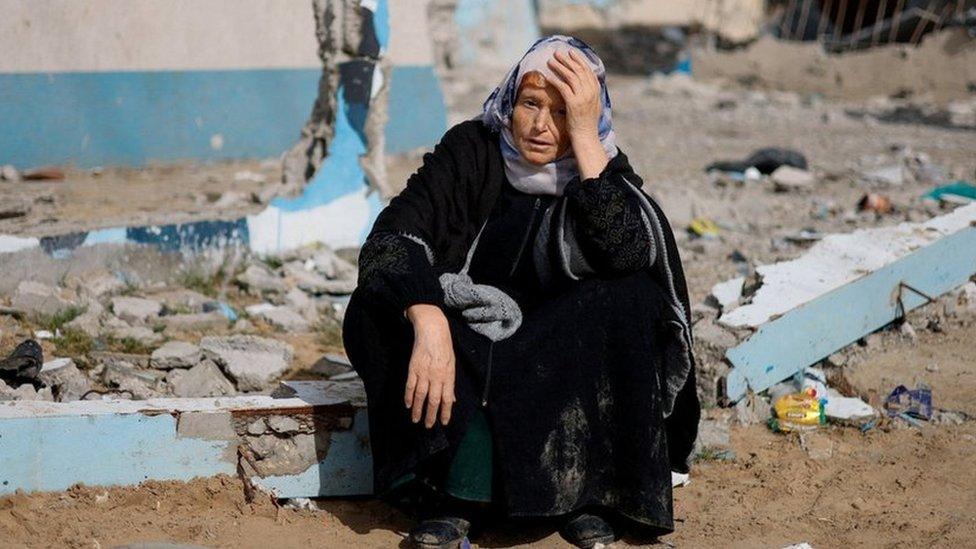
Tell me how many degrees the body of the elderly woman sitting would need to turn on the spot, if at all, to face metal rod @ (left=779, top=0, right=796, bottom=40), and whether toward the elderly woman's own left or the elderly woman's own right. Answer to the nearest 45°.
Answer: approximately 180°

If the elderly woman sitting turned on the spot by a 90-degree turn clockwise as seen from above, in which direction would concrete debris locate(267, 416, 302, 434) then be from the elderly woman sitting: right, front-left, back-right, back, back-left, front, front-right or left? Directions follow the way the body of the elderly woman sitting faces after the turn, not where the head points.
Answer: front

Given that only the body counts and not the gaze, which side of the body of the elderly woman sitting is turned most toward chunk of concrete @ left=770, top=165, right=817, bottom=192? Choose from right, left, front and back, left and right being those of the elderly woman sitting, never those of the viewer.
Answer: back

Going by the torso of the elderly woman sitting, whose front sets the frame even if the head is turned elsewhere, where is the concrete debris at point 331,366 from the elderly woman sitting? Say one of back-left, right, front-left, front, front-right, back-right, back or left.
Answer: back-right

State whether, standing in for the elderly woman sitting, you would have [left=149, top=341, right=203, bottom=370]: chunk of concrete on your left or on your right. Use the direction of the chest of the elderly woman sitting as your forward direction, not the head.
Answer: on your right

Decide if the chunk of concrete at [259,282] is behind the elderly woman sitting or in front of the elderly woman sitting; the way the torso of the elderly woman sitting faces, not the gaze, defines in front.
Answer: behind

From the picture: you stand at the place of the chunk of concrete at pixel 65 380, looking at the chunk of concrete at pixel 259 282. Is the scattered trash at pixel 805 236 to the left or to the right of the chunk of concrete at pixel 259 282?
right

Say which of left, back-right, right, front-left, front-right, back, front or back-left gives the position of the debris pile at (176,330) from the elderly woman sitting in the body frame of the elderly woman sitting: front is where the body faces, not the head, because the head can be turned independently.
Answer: back-right

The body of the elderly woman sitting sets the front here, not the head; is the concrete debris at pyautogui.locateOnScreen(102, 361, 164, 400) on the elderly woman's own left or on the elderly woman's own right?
on the elderly woman's own right

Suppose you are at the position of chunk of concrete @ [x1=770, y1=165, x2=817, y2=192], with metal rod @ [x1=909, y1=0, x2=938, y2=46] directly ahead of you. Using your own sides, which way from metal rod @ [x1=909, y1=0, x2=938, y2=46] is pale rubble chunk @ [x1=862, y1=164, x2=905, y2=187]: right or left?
right

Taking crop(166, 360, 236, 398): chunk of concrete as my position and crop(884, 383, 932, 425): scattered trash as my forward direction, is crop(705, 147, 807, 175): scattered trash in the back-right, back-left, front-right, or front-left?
front-left

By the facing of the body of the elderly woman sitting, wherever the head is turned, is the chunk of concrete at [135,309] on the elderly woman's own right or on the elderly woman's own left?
on the elderly woman's own right

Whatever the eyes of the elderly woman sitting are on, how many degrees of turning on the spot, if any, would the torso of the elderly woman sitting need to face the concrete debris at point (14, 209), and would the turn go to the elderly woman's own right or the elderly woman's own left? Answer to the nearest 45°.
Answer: approximately 135° to the elderly woman's own right

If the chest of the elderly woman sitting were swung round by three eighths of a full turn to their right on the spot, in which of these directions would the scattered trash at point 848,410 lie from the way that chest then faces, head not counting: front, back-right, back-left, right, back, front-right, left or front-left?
right

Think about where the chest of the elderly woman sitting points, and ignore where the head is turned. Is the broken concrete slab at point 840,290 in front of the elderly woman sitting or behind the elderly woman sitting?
behind

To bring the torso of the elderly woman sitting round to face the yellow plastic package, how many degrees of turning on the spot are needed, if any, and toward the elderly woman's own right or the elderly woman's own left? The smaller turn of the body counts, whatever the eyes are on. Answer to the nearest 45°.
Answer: approximately 135° to the elderly woman's own left

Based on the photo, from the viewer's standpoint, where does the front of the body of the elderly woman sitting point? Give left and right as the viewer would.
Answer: facing the viewer
